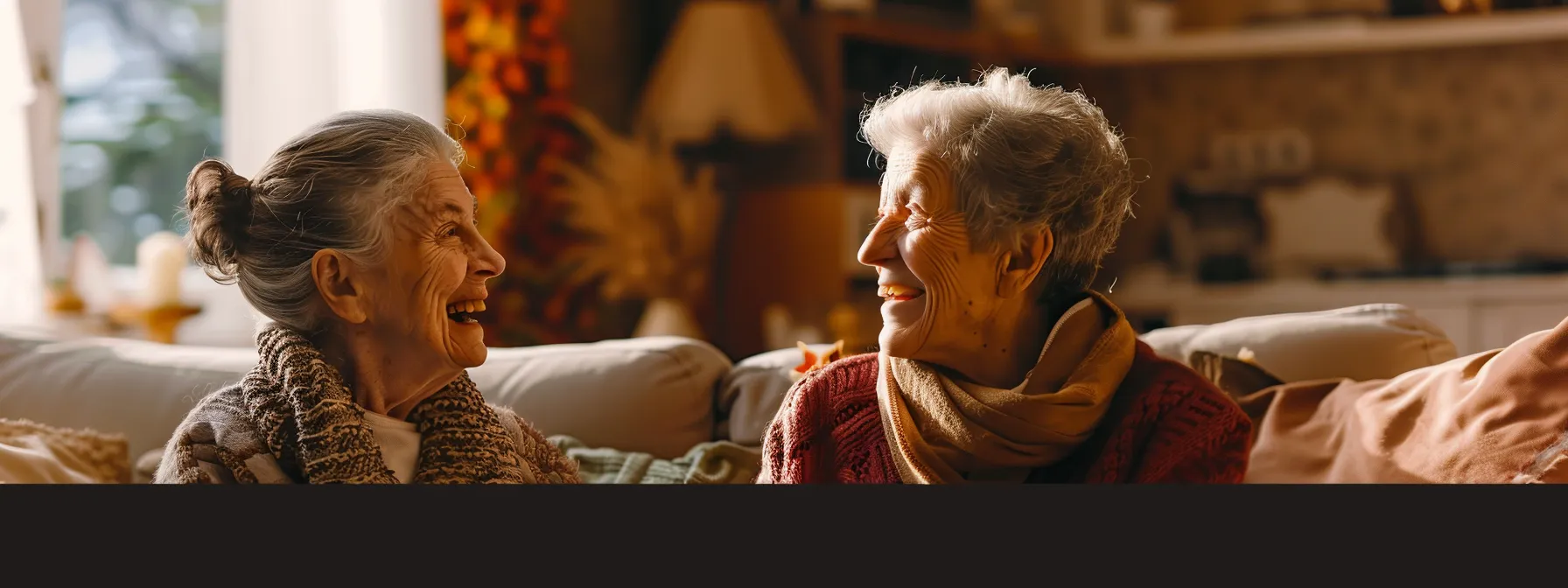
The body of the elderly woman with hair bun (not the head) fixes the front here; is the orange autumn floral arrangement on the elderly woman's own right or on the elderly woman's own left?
on the elderly woman's own left

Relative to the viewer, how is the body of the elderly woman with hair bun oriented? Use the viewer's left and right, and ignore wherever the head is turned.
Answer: facing the viewer and to the right of the viewer

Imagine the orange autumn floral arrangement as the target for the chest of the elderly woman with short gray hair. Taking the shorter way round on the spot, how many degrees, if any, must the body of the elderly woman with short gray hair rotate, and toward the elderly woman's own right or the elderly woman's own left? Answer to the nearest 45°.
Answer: approximately 90° to the elderly woman's own right

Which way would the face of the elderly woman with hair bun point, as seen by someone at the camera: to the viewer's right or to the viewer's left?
to the viewer's right

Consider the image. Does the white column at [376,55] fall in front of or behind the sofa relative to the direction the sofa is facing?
behind

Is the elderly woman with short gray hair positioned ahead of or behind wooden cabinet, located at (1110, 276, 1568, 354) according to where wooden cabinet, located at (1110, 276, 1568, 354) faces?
ahead

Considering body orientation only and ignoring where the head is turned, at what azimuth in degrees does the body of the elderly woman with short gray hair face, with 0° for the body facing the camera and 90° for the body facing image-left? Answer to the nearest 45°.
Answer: approximately 45°

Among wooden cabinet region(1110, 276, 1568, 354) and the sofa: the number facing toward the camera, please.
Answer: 2

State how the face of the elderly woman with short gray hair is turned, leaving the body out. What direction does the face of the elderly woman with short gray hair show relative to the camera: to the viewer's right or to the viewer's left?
to the viewer's left

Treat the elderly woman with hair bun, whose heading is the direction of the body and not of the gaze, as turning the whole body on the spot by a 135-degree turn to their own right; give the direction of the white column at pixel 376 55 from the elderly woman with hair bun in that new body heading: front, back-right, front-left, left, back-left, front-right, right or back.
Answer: right

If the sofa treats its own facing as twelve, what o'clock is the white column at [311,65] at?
The white column is roughly at 5 o'clock from the sofa.

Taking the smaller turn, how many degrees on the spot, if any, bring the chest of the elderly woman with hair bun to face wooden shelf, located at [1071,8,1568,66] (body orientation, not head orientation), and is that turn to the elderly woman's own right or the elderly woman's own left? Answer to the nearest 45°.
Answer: approximately 90° to the elderly woman's own left

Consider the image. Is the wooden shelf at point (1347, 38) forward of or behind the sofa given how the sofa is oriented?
behind

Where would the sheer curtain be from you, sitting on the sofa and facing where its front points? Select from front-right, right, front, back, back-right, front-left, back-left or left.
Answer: back-right
